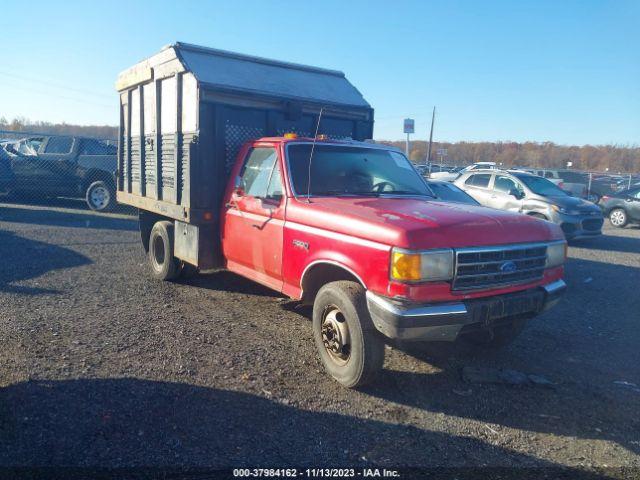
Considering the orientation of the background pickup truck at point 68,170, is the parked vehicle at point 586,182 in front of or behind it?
behind

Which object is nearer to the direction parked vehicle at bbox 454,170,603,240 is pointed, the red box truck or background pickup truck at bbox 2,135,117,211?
the red box truck

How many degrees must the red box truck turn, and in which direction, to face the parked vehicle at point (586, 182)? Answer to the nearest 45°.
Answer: approximately 90° to its left

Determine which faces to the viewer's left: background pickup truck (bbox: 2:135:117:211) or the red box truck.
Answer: the background pickup truck

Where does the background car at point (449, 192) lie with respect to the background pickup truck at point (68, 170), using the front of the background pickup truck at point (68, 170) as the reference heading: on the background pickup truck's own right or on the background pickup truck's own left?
on the background pickup truck's own left

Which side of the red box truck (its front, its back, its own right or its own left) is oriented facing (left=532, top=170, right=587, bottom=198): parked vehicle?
left
